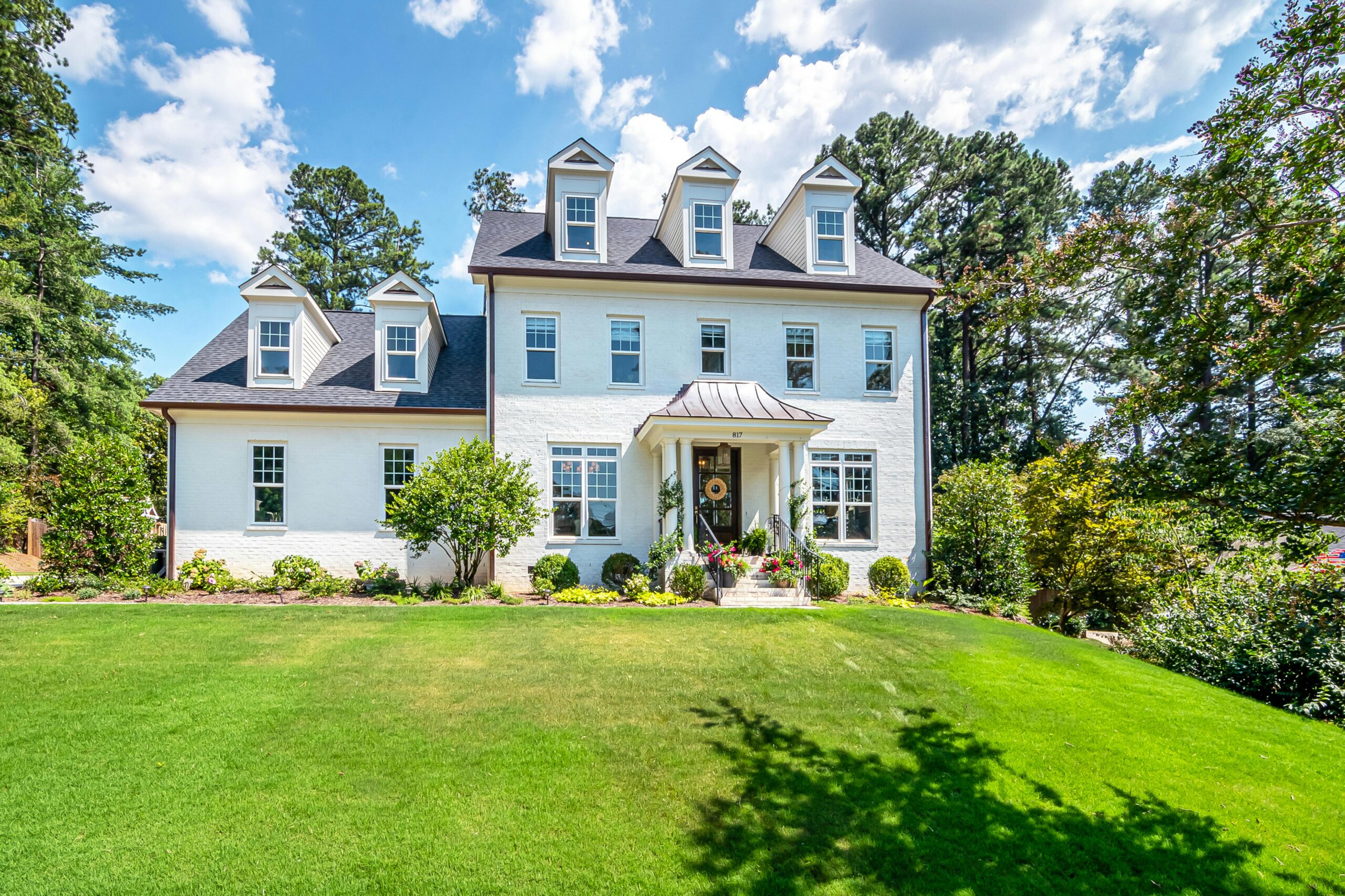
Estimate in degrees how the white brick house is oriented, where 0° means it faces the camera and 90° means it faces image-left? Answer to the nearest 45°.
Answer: approximately 0°

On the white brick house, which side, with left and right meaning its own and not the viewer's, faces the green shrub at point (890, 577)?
left

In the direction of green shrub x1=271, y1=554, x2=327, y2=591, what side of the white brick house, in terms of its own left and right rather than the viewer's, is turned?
right

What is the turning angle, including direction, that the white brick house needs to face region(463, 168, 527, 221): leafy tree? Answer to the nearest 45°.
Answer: approximately 180°
